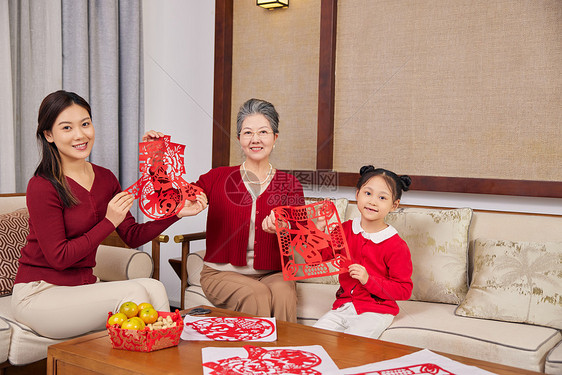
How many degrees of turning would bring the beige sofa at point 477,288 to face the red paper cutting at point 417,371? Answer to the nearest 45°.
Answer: approximately 45° to its left

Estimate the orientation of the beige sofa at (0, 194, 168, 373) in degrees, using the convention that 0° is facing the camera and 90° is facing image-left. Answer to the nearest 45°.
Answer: approximately 315°

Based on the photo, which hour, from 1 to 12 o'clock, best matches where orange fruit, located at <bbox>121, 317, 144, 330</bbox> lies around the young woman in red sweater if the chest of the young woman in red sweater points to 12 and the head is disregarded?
The orange fruit is roughly at 1 o'clock from the young woman in red sweater.

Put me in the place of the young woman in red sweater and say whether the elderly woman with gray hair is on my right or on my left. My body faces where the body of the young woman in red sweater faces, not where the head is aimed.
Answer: on my left

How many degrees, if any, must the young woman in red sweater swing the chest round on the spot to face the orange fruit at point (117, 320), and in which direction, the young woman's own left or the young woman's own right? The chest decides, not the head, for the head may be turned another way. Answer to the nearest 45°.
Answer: approximately 45° to the young woman's own right

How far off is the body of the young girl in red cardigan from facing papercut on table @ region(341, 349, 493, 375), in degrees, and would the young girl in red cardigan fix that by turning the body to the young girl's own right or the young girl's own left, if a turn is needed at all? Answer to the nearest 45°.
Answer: approximately 45° to the young girl's own left

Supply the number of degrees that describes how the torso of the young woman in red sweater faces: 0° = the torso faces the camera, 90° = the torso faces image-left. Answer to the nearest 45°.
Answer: approximately 315°
